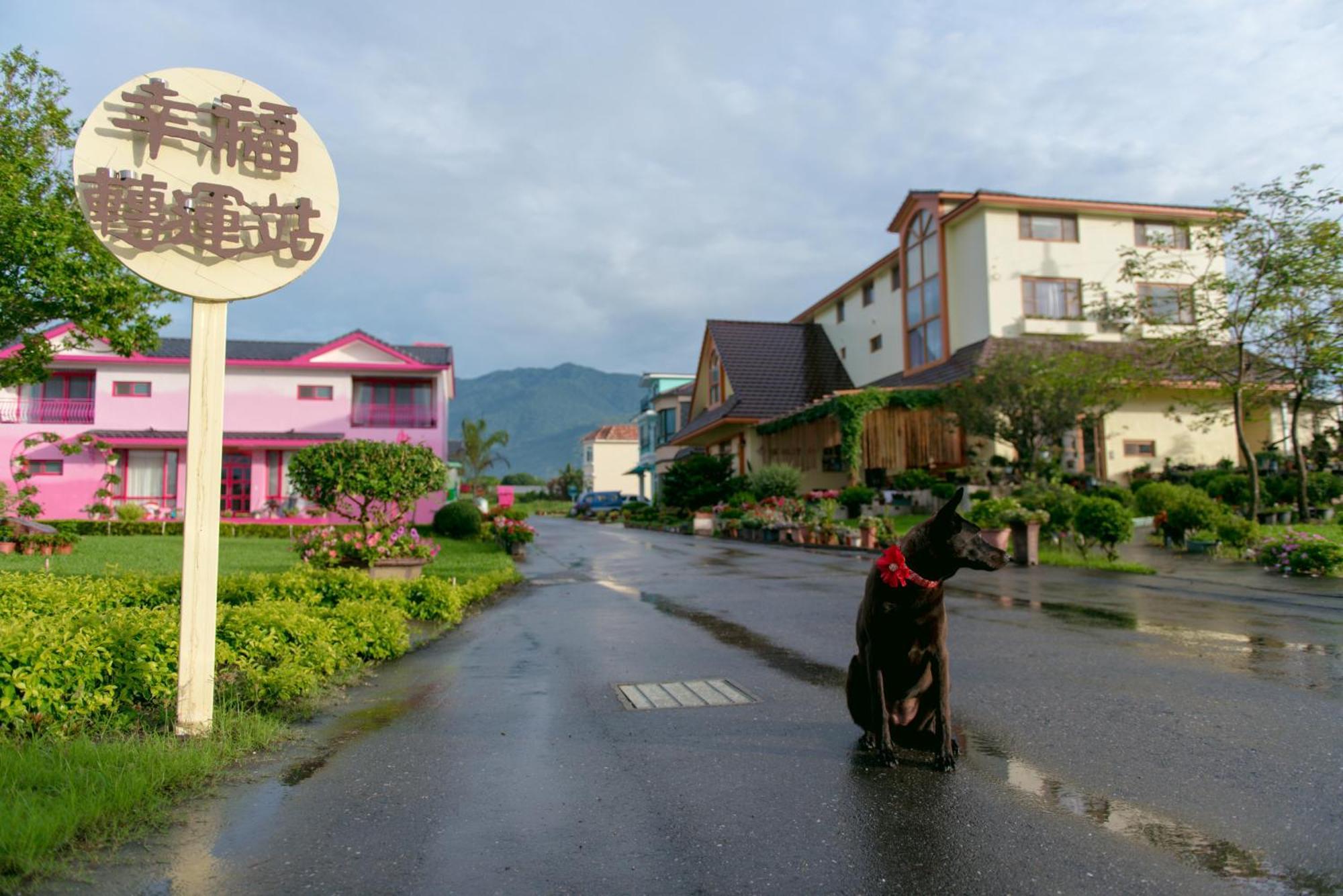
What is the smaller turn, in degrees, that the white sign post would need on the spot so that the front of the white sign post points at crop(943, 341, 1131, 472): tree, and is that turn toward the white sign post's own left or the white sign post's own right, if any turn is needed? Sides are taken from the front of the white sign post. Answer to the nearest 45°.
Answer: approximately 135° to the white sign post's own left

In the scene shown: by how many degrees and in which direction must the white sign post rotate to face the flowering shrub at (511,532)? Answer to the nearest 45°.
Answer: approximately 135° to its left

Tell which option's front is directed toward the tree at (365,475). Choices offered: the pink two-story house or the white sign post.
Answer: the pink two-story house

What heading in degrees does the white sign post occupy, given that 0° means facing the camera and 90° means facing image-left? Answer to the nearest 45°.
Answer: approximately 0°

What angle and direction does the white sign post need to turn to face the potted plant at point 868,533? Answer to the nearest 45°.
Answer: approximately 135° to its left

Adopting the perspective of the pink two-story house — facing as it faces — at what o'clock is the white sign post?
The white sign post is roughly at 12 o'clock from the pink two-story house.

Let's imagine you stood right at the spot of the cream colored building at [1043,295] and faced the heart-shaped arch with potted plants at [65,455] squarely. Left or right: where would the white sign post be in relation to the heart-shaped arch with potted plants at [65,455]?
left

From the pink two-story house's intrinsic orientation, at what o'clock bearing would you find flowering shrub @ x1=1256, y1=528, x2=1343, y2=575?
The flowering shrub is roughly at 11 o'clock from the pink two-story house.

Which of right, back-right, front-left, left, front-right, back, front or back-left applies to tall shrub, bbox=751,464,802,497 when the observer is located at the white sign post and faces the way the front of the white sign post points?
back-left

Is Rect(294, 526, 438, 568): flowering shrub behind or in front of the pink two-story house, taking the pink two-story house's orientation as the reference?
in front

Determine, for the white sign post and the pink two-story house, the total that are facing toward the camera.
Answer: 2
